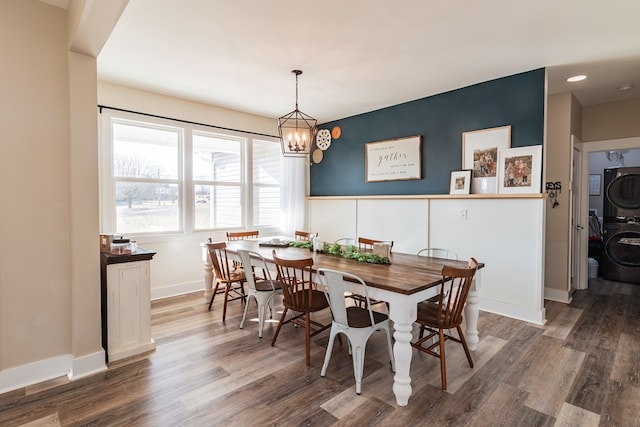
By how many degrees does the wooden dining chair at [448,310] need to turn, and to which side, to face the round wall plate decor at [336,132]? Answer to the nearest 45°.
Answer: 0° — it already faces it

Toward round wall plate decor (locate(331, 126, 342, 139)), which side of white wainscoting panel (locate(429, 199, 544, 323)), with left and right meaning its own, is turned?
right

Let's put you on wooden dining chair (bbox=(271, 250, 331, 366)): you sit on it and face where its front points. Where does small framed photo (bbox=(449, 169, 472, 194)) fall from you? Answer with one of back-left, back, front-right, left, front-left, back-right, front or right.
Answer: front

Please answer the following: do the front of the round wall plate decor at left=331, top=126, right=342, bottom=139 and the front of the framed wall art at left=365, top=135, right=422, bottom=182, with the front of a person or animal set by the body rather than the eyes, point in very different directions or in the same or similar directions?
same or similar directions

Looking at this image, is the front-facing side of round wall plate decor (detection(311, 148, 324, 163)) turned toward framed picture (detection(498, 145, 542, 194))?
no

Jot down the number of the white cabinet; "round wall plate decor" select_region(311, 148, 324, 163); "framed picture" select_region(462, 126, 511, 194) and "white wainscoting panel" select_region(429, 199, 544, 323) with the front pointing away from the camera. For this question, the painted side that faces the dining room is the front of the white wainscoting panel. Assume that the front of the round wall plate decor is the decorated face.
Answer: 0

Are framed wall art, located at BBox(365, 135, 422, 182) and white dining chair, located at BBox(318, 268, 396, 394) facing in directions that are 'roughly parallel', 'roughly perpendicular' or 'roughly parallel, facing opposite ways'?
roughly parallel, facing opposite ways

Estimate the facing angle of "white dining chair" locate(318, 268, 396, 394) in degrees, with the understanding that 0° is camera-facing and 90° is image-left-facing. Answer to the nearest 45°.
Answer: approximately 225°

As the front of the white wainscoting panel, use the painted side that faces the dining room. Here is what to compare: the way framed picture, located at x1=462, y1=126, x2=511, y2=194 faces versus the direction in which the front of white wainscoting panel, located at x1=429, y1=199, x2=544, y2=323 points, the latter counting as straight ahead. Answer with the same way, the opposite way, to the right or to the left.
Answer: the same way

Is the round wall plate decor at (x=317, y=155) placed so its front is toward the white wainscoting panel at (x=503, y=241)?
no

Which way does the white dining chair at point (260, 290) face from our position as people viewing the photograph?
facing away from the viewer and to the right of the viewer

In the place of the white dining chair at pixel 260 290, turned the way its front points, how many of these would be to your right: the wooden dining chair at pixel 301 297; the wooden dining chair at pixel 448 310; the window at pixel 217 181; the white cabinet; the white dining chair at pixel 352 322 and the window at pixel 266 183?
3

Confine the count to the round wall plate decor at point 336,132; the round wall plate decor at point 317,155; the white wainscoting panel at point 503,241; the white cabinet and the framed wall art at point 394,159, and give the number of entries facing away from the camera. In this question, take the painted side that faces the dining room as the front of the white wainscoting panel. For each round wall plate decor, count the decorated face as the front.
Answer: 0

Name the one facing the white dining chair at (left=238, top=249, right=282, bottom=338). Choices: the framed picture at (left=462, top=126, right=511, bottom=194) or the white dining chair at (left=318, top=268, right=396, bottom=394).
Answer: the framed picture

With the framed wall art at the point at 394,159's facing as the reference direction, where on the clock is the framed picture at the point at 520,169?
The framed picture is roughly at 9 o'clock from the framed wall art.

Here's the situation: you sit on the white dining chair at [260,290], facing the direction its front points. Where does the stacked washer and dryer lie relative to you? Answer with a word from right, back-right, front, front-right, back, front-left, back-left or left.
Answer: front-right

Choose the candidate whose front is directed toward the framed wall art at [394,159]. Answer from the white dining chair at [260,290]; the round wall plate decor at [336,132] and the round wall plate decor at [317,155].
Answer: the white dining chair

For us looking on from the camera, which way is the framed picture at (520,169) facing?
facing the viewer and to the left of the viewer

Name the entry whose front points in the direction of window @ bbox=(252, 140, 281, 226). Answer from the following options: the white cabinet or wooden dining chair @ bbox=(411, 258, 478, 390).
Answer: the wooden dining chair

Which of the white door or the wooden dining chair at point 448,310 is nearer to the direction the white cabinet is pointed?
the wooden dining chair

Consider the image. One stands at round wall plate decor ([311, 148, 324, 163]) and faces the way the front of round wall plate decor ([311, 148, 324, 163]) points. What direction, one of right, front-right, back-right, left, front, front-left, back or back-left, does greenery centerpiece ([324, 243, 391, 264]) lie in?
front-left

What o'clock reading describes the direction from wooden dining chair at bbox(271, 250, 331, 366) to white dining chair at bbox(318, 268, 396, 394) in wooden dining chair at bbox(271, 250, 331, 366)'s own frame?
The white dining chair is roughly at 3 o'clock from the wooden dining chair.

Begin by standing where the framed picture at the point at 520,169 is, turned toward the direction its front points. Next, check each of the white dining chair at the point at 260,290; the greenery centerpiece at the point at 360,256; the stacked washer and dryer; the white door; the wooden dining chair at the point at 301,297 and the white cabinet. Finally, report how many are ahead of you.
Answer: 4
